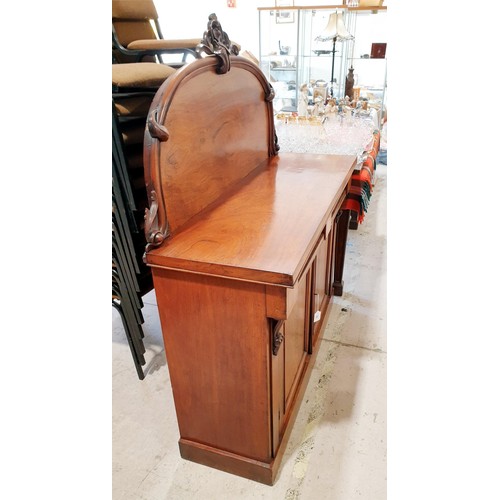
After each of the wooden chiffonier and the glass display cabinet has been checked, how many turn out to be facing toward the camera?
1

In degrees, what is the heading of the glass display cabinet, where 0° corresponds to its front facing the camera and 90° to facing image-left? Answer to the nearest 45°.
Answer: approximately 0°

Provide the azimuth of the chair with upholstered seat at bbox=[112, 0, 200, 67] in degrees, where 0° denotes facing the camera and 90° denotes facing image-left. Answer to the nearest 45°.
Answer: approximately 315°

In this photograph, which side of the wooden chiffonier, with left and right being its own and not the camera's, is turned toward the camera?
right

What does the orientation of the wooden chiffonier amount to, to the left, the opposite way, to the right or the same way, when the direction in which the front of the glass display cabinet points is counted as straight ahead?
to the left
